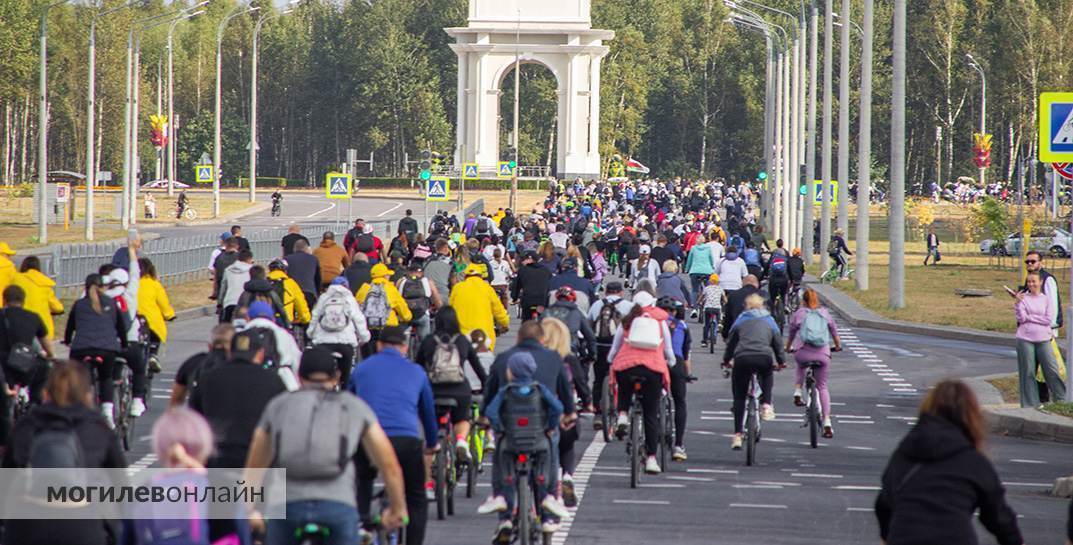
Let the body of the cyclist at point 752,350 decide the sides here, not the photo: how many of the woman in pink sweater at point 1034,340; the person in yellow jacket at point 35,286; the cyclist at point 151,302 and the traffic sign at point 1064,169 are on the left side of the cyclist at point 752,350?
2

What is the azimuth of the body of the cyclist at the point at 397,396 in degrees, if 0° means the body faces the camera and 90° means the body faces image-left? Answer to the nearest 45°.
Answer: approximately 180°

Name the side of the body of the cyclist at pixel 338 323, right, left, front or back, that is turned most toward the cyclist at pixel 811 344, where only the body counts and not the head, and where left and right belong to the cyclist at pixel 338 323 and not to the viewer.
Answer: right

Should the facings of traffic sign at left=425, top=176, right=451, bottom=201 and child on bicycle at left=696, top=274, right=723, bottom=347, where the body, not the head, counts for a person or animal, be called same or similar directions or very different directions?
very different directions

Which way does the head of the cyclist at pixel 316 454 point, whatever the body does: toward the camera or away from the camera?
away from the camera

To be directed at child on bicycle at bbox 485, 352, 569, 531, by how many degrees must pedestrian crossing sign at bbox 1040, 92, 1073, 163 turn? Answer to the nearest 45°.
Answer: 0° — it already faces them

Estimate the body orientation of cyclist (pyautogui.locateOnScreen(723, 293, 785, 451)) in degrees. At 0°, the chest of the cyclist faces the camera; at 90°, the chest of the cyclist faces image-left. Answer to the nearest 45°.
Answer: approximately 180°

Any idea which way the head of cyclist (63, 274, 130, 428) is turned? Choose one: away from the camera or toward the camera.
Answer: away from the camera

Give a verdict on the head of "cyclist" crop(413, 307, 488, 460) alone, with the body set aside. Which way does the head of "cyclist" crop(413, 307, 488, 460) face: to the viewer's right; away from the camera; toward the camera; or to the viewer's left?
away from the camera

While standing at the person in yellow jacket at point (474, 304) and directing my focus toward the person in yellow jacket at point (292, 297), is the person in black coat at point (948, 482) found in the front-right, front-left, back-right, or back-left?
back-left

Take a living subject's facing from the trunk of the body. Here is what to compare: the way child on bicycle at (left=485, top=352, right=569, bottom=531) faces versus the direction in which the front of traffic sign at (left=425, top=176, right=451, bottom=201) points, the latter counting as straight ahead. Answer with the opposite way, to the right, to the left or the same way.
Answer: the opposite way

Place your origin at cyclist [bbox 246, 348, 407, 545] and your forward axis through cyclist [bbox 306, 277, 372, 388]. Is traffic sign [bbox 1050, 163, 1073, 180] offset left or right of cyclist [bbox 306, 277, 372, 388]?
right
